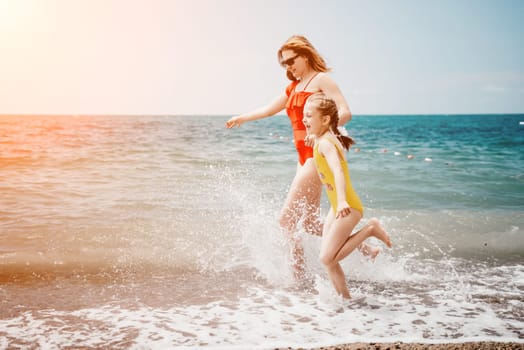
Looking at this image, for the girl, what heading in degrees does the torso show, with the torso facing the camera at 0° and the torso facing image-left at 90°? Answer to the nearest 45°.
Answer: approximately 90°

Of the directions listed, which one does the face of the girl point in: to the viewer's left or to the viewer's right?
to the viewer's left

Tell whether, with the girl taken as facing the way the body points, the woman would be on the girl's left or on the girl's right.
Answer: on the girl's right

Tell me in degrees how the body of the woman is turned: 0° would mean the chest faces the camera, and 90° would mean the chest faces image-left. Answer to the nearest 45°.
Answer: approximately 45°
